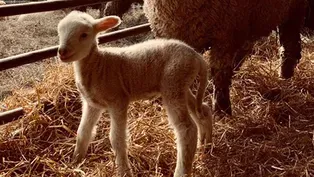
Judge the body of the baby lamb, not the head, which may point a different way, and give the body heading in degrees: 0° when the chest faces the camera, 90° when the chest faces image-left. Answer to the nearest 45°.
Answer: approximately 90°

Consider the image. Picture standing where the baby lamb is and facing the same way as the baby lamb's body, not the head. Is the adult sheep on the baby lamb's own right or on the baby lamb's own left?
on the baby lamb's own right
